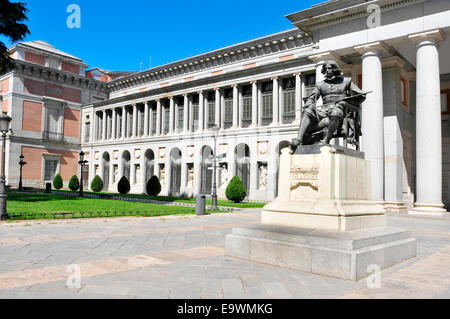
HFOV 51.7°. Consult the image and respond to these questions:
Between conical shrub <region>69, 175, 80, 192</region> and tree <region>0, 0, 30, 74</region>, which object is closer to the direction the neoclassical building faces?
the tree

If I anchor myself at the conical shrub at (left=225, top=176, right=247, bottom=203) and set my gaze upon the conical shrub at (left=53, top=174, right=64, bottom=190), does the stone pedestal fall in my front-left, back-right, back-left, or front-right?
back-left

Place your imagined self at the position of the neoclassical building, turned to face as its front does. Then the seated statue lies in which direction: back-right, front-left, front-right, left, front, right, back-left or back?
front-left

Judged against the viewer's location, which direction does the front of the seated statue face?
facing the viewer and to the left of the viewer

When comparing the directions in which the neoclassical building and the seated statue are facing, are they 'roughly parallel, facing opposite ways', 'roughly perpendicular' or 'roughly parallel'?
roughly parallel

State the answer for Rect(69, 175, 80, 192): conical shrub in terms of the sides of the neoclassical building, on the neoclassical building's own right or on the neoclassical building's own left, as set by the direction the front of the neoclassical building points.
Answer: on the neoclassical building's own right

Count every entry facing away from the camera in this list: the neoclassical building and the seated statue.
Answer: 0

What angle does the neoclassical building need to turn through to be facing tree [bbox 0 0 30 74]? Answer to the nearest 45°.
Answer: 0° — it already faces it

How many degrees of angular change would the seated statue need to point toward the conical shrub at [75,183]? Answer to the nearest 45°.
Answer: approximately 90° to its right

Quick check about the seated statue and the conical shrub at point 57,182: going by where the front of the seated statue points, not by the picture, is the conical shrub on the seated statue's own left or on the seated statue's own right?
on the seated statue's own right

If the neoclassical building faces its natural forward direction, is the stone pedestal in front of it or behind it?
in front

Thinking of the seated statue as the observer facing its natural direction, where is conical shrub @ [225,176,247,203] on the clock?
The conical shrub is roughly at 4 o'clock from the seated statue.
